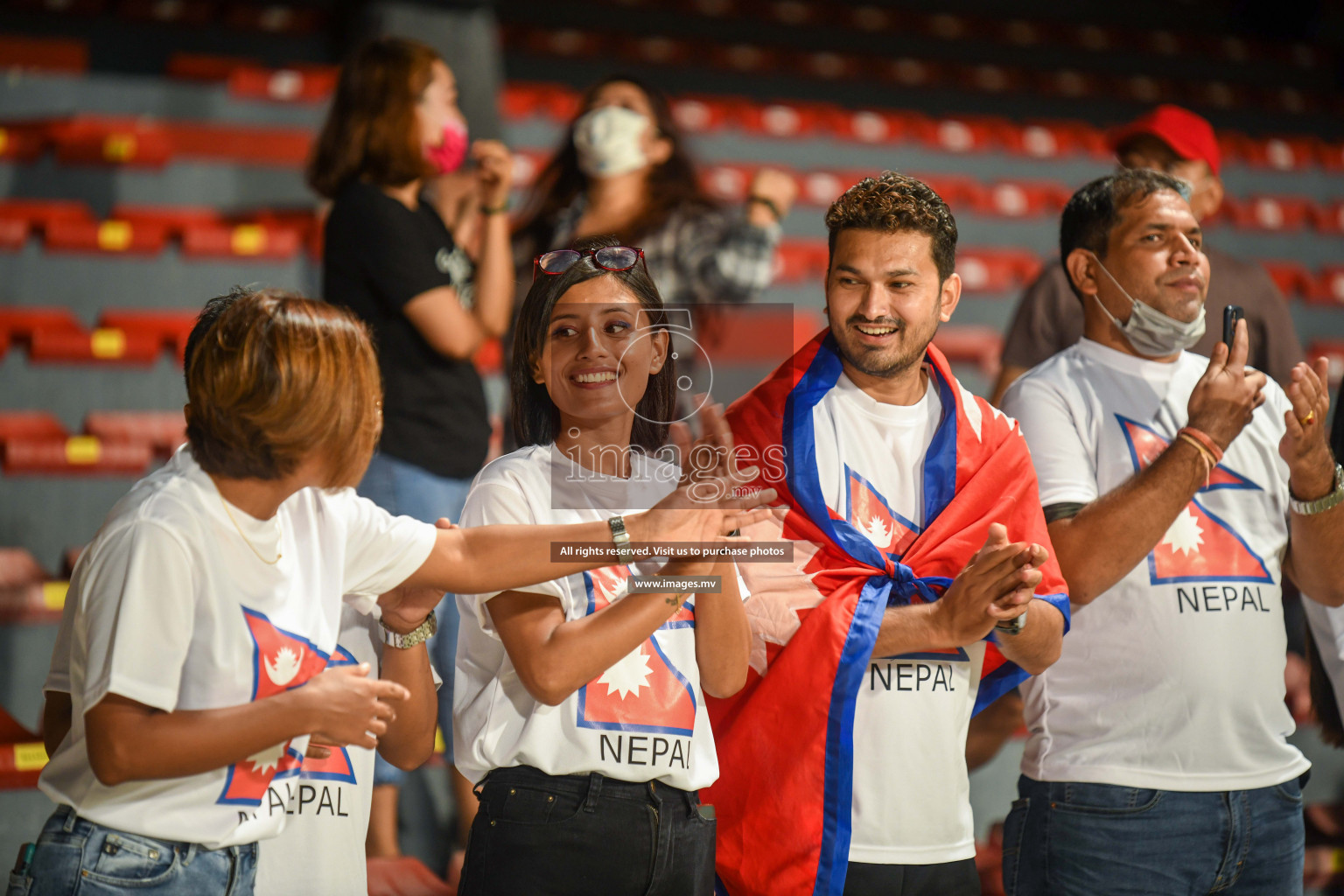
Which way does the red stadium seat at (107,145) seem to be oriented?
toward the camera

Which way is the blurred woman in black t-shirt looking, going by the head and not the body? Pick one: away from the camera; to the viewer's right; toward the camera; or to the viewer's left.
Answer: to the viewer's right

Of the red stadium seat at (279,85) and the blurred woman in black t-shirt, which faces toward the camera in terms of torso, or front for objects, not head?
the red stadium seat

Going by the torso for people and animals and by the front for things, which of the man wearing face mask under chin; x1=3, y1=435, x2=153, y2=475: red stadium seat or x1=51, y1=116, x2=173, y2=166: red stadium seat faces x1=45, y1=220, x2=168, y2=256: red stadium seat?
x1=51, y1=116, x2=173, y2=166: red stadium seat

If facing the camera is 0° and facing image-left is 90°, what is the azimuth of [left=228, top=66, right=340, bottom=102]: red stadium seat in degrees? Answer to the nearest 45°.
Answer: approximately 0°

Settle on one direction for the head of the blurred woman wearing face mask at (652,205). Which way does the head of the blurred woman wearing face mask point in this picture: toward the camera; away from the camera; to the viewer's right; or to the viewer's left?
toward the camera

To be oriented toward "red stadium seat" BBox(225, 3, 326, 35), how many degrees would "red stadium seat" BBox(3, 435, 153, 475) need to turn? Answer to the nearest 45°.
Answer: approximately 180°

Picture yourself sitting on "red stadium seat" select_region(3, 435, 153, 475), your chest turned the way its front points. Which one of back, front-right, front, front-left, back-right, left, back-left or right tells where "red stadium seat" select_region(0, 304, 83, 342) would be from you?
back

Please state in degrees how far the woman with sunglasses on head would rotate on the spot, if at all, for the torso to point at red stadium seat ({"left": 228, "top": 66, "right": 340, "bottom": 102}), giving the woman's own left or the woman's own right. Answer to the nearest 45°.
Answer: approximately 135° to the woman's own left

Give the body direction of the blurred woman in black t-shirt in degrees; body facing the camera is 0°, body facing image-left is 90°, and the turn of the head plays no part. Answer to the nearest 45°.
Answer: approximately 270°

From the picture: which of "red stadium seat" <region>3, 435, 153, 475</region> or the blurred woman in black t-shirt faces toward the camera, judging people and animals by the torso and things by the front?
the red stadium seat

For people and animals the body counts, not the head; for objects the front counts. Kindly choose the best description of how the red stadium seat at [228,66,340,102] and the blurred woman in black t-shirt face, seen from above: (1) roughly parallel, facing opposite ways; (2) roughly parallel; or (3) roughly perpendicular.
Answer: roughly perpendicular

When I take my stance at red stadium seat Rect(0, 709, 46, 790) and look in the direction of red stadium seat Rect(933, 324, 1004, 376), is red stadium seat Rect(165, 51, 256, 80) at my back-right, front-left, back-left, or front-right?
front-left

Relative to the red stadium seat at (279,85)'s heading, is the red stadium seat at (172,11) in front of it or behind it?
behind

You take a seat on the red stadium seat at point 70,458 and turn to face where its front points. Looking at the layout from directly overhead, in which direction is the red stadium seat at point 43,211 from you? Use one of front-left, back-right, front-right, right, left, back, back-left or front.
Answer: back
